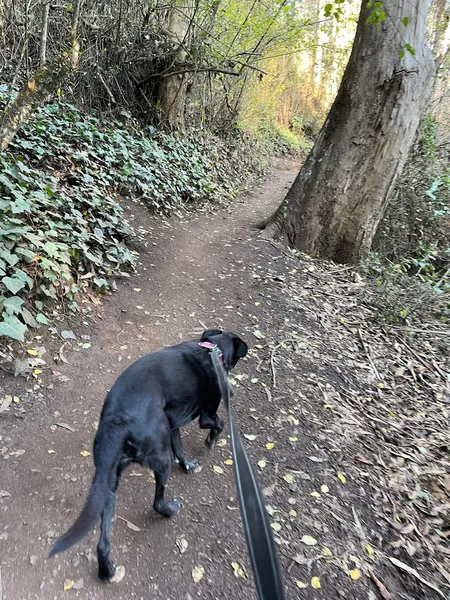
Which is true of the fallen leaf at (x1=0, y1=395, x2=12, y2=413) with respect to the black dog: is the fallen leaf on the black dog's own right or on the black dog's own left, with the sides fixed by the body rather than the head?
on the black dog's own left

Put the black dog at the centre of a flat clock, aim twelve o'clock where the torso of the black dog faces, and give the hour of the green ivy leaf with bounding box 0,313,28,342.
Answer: The green ivy leaf is roughly at 9 o'clock from the black dog.

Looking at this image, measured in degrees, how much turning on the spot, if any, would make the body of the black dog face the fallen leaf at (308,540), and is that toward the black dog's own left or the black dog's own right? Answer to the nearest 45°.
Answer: approximately 45° to the black dog's own right

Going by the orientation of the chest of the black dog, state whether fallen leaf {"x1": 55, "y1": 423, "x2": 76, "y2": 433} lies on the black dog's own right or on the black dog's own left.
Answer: on the black dog's own left

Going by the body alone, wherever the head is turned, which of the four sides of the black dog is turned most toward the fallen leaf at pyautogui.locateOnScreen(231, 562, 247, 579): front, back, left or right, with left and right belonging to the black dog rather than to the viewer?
right

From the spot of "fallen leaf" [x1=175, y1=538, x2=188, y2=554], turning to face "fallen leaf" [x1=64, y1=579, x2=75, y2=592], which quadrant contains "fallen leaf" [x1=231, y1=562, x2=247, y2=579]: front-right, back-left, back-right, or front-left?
back-left

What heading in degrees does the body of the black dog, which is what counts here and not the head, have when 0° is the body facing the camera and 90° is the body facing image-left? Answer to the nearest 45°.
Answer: approximately 225°

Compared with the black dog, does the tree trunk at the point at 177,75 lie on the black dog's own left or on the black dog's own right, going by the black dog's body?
on the black dog's own left

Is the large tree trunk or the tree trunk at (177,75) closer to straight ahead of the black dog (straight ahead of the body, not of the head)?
the large tree trunk

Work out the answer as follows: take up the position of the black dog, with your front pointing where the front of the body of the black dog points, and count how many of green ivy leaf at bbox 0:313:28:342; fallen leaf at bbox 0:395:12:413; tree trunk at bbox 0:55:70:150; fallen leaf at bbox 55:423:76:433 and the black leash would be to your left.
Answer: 4
